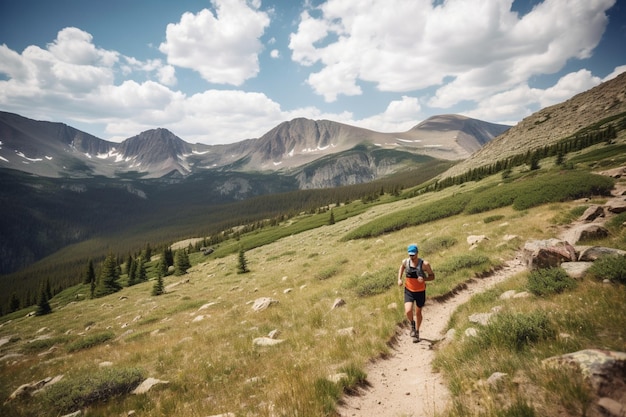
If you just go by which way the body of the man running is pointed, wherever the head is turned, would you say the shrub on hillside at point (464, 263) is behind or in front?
behind

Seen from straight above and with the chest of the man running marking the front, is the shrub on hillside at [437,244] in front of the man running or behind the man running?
behind

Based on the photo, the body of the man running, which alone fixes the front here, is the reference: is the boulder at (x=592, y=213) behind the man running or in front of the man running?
behind

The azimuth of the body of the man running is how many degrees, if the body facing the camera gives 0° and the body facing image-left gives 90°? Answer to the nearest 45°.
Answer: approximately 0°

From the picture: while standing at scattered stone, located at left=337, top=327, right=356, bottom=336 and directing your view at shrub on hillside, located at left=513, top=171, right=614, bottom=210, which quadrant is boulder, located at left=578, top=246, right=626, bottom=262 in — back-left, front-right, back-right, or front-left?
front-right

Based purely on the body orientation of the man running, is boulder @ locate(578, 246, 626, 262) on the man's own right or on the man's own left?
on the man's own left

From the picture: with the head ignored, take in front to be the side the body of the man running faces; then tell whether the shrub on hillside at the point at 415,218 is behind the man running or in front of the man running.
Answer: behind

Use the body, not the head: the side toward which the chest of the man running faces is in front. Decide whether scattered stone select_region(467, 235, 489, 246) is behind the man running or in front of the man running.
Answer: behind

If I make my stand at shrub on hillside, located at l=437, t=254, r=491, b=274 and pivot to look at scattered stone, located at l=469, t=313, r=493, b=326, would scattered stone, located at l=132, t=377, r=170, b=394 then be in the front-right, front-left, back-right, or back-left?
front-right

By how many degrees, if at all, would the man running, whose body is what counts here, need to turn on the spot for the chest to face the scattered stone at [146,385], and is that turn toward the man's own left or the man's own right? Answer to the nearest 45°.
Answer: approximately 45° to the man's own right

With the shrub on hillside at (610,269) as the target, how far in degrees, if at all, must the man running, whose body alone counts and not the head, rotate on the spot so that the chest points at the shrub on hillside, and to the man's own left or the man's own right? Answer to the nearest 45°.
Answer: approximately 90° to the man's own left

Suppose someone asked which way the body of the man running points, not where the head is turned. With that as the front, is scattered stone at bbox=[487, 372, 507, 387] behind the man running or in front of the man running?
in front

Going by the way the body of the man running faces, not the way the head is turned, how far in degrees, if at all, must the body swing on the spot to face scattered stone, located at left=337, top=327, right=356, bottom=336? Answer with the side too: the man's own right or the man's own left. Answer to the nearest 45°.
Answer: approximately 90° to the man's own right
